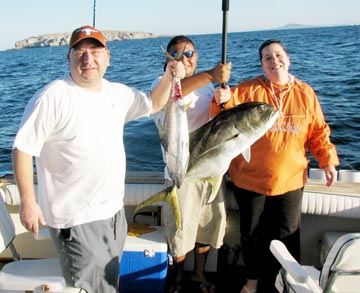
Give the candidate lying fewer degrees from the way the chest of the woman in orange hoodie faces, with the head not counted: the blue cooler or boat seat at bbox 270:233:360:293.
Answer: the boat seat

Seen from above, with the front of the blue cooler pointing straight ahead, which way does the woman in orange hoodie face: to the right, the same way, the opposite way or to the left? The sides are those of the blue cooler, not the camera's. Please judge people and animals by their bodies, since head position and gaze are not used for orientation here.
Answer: the same way

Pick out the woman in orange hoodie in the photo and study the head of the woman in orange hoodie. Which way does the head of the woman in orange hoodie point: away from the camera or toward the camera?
toward the camera

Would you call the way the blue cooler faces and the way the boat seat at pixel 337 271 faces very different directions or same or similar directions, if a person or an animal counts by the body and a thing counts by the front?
very different directions

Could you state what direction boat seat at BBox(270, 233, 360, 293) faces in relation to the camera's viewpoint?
facing away from the viewer and to the left of the viewer

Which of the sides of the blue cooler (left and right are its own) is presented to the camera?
front

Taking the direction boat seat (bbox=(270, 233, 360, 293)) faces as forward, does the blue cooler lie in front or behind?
in front

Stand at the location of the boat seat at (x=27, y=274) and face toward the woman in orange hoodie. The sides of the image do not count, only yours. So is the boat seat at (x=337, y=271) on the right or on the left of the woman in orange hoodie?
right

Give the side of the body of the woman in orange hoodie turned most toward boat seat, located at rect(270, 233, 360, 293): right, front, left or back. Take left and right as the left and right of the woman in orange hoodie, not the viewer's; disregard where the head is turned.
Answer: front

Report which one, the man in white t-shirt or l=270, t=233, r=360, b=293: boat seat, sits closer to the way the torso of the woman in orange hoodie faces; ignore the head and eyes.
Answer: the boat seat

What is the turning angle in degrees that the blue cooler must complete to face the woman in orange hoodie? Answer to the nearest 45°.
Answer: approximately 90° to its left

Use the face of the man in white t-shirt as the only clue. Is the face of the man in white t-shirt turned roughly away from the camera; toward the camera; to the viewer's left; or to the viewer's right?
toward the camera

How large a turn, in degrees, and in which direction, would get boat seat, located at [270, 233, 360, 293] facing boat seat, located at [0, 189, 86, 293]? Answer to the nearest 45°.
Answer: approximately 45° to its left

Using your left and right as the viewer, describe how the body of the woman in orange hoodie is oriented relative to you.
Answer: facing the viewer
